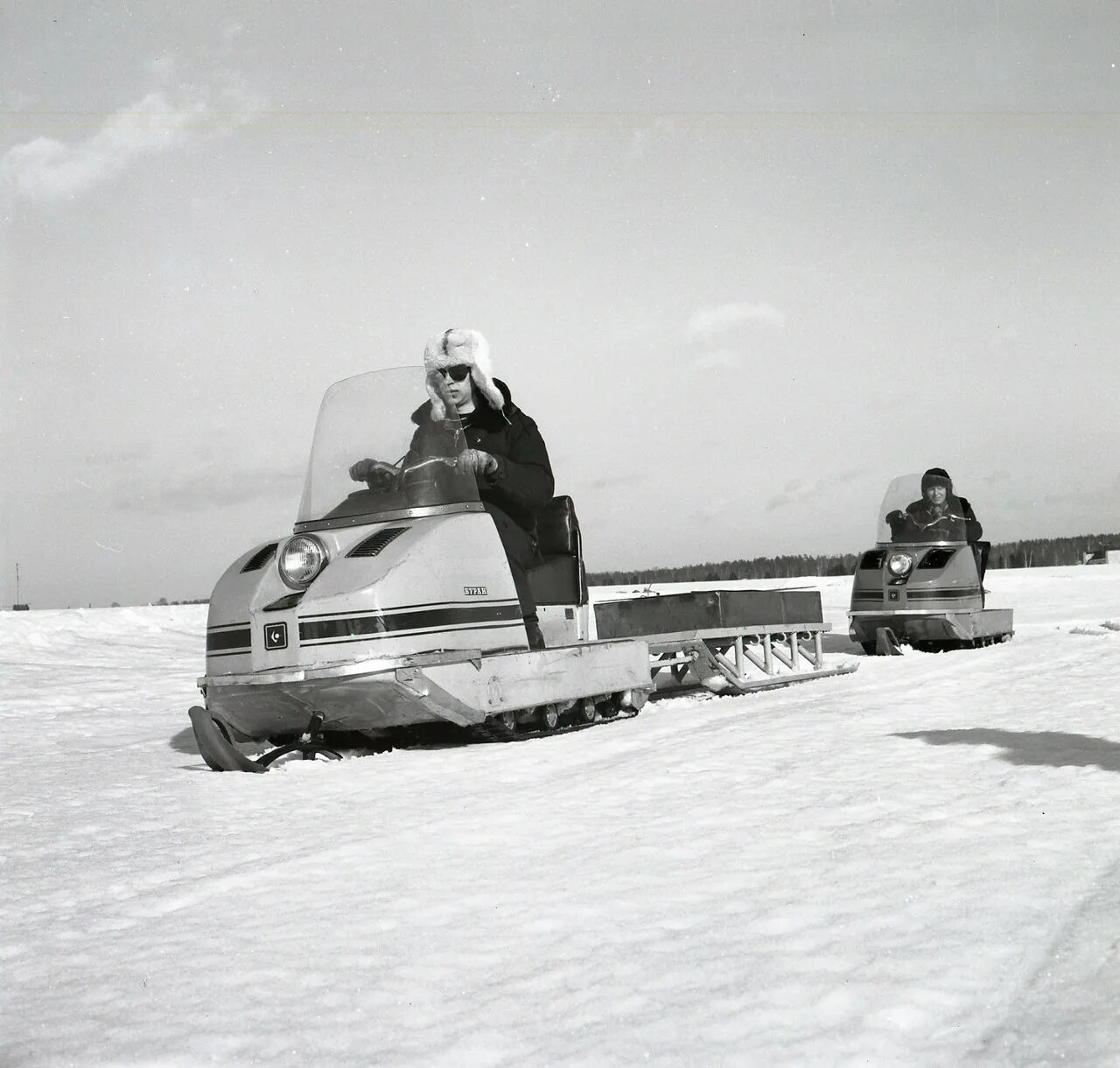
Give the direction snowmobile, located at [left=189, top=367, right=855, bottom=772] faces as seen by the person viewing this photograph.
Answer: facing the viewer and to the left of the viewer

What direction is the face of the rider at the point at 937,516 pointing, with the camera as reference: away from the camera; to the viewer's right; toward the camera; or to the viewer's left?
toward the camera

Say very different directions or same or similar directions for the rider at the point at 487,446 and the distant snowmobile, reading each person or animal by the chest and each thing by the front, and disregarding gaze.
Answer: same or similar directions

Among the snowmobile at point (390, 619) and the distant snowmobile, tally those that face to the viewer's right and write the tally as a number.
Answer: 0

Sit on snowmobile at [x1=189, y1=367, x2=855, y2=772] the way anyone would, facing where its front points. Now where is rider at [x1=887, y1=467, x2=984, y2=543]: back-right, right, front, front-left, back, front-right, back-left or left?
back

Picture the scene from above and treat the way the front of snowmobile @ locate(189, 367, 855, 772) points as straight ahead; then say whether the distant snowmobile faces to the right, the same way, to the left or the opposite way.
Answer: the same way

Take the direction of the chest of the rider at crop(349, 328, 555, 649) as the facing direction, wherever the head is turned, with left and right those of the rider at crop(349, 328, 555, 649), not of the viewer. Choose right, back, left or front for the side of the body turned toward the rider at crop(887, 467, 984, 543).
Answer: back

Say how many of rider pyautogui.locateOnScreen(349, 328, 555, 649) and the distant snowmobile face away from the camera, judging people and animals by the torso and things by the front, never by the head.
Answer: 0

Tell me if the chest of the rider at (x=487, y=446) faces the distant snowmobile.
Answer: no

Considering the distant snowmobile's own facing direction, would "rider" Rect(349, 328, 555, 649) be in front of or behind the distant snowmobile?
in front
